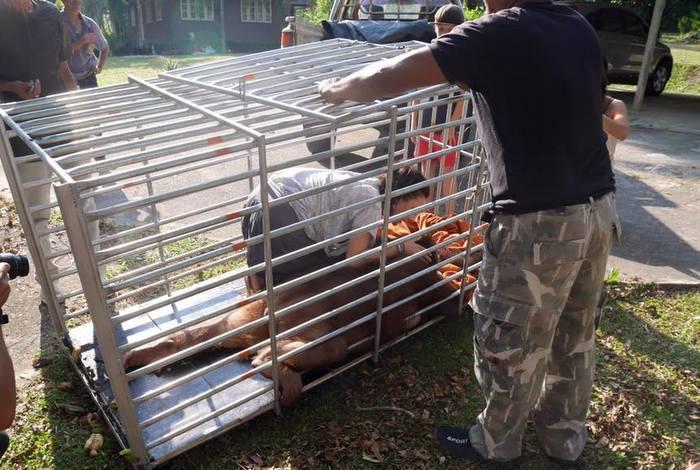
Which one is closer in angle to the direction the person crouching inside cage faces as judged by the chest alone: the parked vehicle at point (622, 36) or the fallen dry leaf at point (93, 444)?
the parked vehicle

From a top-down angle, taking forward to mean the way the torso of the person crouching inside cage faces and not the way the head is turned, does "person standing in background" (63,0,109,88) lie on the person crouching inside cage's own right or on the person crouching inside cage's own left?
on the person crouching inside cage's own left

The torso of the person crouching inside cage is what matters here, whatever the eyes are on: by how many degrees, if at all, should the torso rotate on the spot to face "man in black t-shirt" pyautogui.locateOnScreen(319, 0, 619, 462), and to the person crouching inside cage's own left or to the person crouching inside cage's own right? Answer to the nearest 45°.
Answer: approximately 45° to the person crouching inside cage's own right

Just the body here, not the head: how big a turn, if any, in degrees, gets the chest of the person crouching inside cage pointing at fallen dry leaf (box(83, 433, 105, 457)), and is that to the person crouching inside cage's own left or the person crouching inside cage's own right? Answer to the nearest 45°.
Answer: approximately 135° to the person crouching inside cage's own right

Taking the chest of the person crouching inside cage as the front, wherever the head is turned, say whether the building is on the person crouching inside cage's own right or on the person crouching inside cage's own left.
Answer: on the person crouching inside cage's own left

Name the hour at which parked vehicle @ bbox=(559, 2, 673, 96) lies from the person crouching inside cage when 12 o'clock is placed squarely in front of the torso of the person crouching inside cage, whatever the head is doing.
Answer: The parked vehicle is roughly at 10 o'clock from the person crouching inside cage.

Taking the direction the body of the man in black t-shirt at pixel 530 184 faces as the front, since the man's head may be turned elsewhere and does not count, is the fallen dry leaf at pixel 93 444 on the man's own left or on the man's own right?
on the man's own left

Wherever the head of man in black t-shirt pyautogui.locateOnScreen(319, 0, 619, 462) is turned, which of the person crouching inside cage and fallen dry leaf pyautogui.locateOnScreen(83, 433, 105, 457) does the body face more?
the person crouching inside cage

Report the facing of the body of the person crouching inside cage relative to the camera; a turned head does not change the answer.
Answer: to the viewer's right

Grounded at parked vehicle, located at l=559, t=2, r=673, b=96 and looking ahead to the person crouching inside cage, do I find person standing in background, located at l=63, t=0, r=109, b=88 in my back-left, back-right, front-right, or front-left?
front-right

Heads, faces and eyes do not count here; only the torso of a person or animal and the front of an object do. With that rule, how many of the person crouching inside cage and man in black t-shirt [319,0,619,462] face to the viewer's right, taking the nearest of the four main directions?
1

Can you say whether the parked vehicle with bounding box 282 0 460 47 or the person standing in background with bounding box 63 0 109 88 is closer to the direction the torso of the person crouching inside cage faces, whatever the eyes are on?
the parked vehicle

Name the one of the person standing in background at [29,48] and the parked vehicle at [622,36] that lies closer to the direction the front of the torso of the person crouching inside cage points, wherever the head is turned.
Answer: the parked vehicle

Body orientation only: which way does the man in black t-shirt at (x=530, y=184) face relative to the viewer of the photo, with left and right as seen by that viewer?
facing away from the viewer and to the left of the viewer
